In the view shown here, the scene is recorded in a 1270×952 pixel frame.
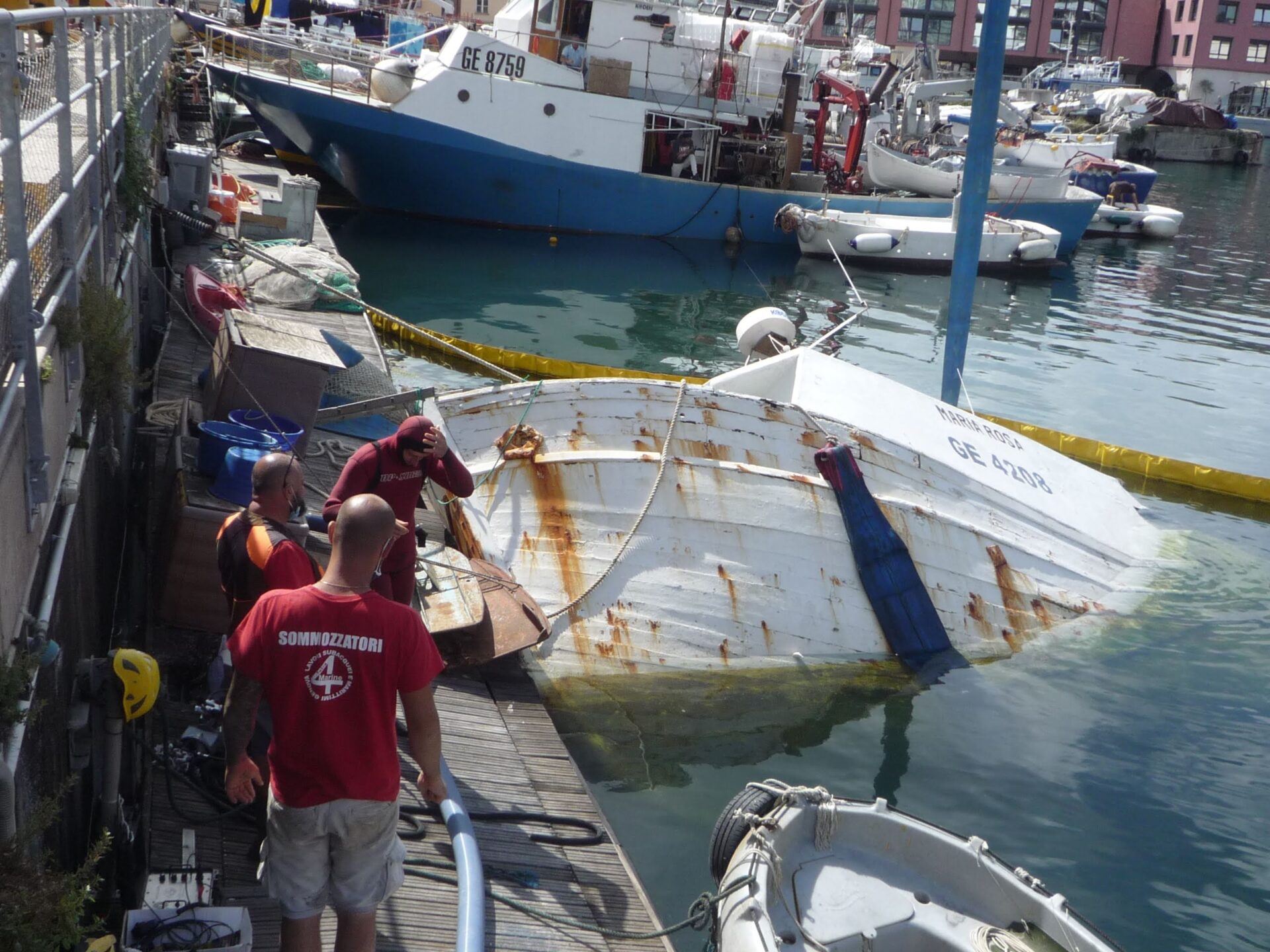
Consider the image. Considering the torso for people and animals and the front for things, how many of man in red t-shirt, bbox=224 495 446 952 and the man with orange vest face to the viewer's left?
0

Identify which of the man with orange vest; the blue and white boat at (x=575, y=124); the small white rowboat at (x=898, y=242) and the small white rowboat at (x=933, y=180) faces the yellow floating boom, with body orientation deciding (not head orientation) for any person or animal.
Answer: the man with orange vest

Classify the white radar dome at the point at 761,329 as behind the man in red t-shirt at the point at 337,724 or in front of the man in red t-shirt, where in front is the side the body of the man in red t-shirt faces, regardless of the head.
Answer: in front

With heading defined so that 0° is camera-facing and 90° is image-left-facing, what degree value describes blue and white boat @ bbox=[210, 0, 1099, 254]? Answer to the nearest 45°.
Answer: approximately 90°

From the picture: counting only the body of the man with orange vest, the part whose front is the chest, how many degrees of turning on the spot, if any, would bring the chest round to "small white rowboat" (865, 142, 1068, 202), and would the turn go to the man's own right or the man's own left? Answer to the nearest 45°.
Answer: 0° — they already face it

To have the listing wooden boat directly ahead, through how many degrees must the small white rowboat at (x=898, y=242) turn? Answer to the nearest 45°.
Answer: approximately 90° to its left

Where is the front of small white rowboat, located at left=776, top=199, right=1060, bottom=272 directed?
to the viewer's left

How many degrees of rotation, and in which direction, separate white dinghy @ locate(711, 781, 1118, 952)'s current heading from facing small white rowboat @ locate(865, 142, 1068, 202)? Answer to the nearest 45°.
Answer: approximately 45° to its right

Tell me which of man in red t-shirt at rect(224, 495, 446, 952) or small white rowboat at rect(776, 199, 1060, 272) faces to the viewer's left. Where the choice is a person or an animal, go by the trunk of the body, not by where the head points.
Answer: the small white rowboat

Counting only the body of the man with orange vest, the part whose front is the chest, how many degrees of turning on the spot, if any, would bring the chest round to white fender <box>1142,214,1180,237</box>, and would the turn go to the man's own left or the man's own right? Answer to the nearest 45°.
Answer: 0° — they already face it

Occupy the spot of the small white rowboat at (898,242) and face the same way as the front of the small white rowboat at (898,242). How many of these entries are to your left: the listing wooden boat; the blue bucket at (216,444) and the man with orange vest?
3

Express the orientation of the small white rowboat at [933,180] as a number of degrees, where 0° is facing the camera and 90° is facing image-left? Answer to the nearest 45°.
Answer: approximately 90°

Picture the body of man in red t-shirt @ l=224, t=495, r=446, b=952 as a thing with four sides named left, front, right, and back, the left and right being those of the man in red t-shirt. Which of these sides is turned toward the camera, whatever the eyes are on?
back

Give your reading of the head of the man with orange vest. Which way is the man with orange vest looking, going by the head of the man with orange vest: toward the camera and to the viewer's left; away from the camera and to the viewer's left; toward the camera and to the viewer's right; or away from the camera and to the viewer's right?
away from the camera and to the viewer's right

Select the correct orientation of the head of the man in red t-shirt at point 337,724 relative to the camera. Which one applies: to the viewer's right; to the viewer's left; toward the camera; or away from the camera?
away from the camera

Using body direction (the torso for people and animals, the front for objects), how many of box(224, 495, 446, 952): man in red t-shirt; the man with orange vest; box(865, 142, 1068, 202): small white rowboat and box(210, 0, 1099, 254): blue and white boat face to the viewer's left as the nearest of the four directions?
2

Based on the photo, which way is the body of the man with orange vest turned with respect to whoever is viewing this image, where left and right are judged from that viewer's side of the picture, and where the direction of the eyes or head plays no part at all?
facing away from the viewer and to the right of the viewer

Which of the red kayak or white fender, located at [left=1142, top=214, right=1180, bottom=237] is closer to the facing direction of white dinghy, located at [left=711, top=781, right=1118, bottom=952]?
the red kayak
